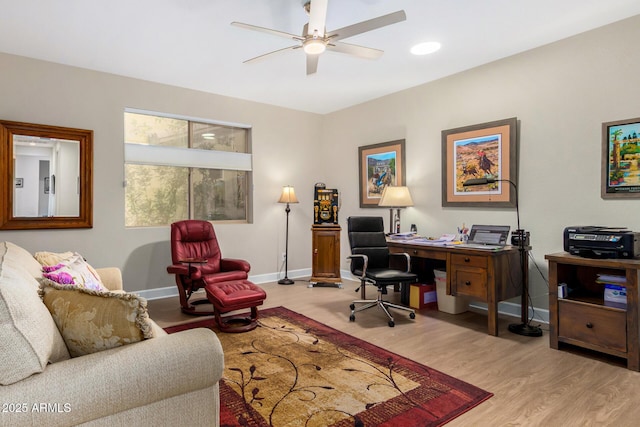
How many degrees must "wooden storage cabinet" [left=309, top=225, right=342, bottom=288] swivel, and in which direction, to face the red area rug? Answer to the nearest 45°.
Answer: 0° — it already faces it

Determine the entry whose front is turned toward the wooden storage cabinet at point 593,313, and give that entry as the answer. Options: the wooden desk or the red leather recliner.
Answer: the red leather recliner

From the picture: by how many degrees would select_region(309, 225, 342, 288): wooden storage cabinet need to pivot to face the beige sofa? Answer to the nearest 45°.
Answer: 0° — it already faces it

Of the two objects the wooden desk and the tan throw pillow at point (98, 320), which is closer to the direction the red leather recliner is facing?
the wooden desk

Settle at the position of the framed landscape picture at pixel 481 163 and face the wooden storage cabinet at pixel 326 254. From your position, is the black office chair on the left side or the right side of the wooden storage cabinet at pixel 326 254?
left

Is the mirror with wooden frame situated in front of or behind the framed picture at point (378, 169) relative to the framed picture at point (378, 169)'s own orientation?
in front

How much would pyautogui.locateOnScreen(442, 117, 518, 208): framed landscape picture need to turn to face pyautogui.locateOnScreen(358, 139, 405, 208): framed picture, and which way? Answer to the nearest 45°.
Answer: approximately 90° to its right

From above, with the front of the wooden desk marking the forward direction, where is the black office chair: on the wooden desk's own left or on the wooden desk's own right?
on the wooden desk's own right

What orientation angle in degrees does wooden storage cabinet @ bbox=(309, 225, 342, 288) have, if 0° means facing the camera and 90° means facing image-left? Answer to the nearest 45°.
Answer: approximately 0°
